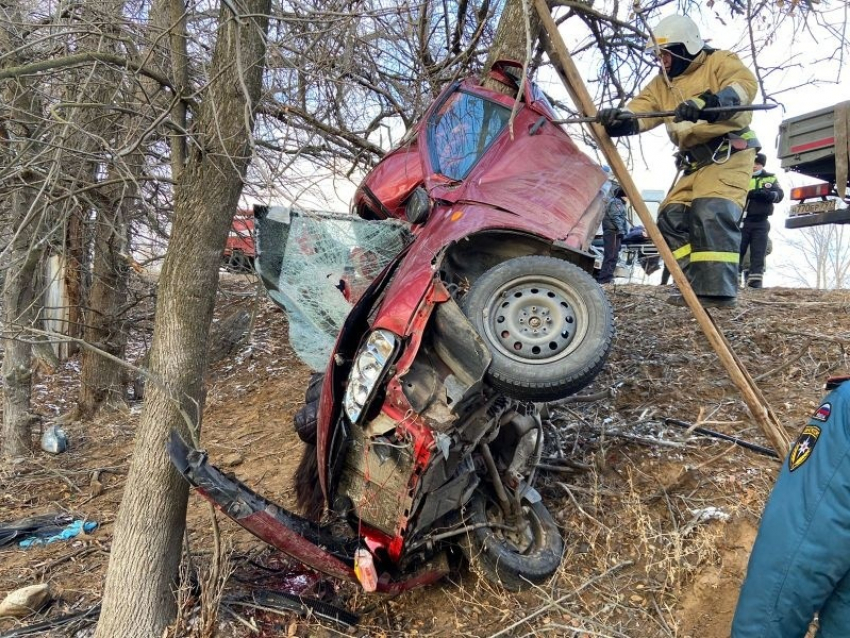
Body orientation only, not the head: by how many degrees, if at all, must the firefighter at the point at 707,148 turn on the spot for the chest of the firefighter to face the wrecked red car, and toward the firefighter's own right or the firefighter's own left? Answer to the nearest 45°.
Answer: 0° — they already face it

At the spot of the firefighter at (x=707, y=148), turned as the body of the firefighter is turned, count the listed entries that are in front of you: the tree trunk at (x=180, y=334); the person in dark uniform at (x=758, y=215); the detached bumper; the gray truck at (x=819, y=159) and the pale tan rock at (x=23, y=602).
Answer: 3

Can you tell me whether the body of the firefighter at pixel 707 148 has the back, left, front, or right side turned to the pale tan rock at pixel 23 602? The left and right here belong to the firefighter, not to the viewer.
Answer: front

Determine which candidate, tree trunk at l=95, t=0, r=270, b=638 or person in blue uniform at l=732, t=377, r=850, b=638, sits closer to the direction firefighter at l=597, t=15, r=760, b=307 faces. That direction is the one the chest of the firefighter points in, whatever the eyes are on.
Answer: the tree trunk

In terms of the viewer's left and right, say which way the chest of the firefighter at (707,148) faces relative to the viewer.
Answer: facing the viewer and to the left of the viewer

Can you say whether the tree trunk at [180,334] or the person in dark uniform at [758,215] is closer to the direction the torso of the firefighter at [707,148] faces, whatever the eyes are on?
the tree trunk

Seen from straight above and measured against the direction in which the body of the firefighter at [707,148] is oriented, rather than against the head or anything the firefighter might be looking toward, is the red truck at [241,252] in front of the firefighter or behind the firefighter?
in front

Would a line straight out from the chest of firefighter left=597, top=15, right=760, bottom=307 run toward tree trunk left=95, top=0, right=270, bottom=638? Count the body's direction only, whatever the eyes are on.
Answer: yes

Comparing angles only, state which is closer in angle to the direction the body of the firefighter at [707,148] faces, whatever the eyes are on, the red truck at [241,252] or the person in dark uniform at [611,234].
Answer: the red truck

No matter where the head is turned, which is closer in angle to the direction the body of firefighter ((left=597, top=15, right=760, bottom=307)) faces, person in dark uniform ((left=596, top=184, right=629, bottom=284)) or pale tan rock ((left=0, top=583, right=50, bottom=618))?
the pale tan rock

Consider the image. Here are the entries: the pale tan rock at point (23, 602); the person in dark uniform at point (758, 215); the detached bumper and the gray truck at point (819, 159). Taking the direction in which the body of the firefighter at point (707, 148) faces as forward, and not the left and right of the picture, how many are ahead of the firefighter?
2
